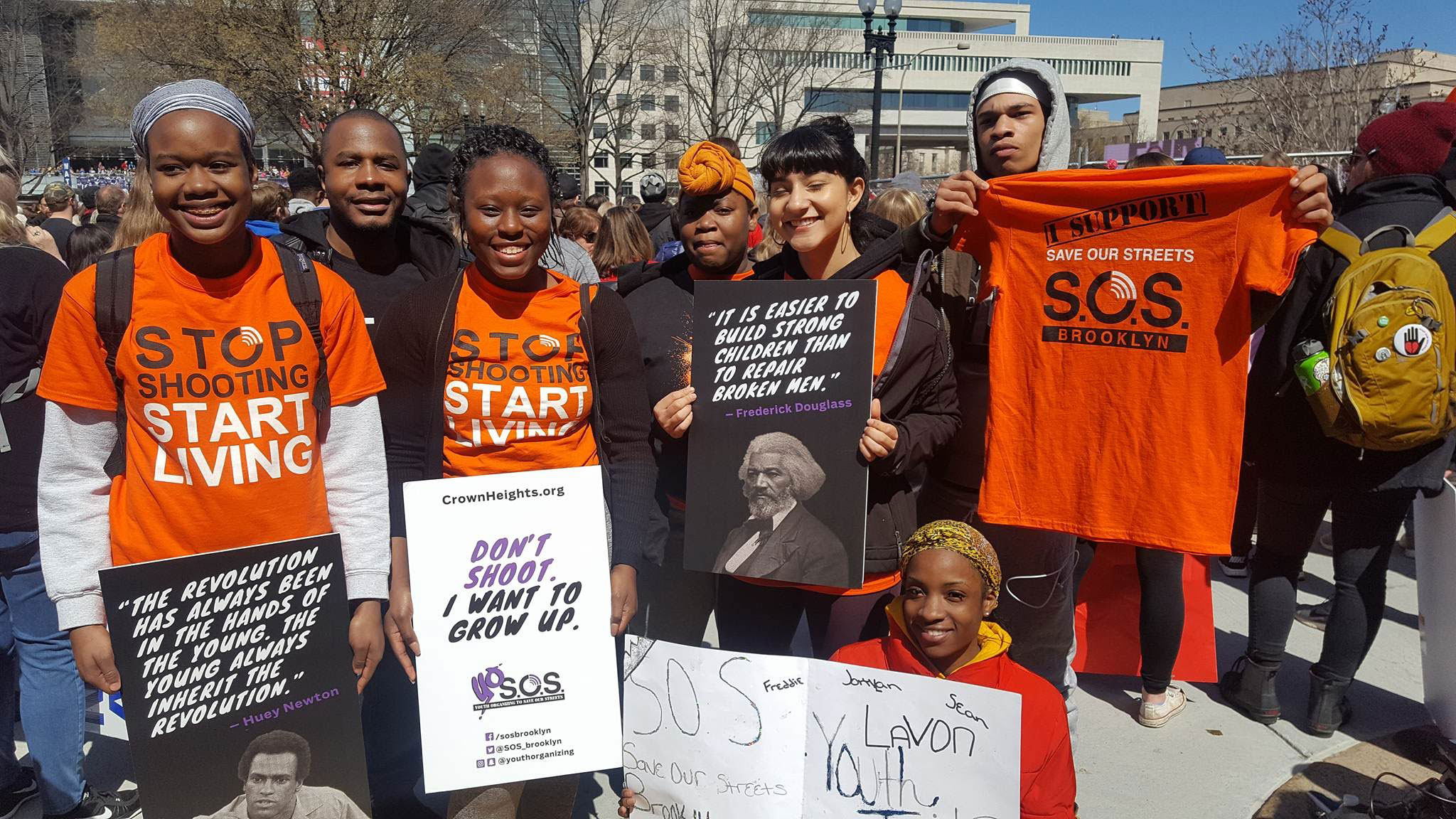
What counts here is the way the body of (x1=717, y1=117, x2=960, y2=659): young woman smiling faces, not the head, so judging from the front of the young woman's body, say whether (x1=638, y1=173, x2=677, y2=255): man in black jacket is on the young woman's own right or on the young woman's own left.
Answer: on the young woman's own right

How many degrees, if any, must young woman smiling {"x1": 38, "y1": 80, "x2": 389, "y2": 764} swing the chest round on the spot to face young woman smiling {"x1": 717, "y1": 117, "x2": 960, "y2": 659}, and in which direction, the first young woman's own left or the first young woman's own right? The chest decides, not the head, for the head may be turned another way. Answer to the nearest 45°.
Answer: approximately 90° to the first young woman's own left

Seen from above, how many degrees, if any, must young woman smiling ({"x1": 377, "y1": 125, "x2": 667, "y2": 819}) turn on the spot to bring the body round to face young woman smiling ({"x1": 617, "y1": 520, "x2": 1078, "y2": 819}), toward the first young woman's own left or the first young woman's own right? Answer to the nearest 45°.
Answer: approximately 90° to the first young woman's own left

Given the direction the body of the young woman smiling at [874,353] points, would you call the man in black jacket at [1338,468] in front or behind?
behind

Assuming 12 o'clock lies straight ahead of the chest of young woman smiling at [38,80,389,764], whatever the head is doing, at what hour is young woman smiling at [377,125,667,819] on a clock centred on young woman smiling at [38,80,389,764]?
young woman smiling at [377,125,667,819] is roughly at 9 o'clock from young woman smiling at [38,80,389,764].

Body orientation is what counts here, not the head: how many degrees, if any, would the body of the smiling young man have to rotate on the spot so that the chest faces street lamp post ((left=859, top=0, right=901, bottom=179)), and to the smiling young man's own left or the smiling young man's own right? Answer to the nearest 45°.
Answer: approximately 135° to the smiling young man's own left

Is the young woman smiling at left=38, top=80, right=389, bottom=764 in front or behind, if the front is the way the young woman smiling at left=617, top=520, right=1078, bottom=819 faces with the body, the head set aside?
in front

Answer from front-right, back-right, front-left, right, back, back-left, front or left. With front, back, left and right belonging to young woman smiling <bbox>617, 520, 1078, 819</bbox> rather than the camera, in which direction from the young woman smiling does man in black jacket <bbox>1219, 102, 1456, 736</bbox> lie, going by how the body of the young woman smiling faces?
back

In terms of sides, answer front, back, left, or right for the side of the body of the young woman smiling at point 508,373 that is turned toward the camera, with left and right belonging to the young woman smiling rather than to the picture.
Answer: front

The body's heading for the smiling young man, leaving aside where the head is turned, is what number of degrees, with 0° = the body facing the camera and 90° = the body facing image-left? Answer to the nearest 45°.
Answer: approximately 0°
